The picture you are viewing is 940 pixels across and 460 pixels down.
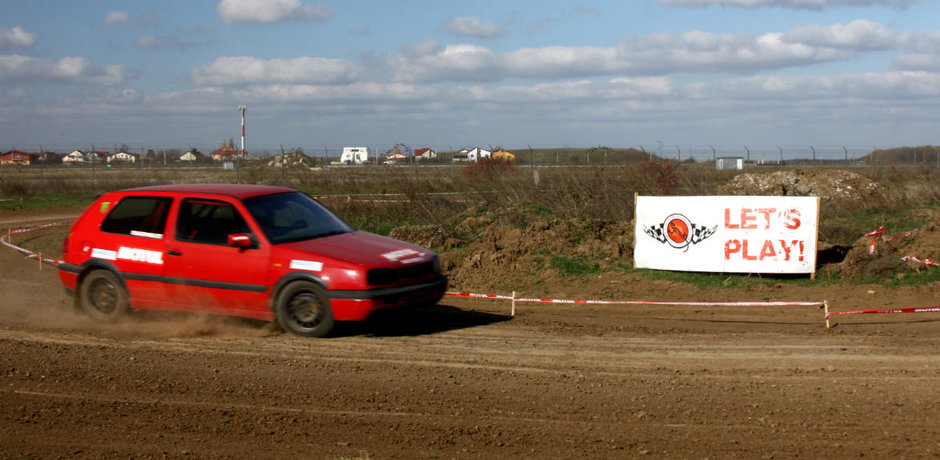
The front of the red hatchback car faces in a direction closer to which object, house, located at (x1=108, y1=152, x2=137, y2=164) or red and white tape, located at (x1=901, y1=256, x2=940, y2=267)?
the red and white tape

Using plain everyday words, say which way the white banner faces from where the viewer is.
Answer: facing the viewer

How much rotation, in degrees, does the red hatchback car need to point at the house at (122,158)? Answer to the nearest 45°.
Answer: approximately 135° to its left

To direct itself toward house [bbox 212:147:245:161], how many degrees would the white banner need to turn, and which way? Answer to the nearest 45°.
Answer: approximately 135° to its right

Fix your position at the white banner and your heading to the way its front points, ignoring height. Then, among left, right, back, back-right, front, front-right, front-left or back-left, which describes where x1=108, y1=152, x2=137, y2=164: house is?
back-right

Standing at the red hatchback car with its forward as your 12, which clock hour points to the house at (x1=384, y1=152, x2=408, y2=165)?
The house is roughly at 8 o'clock from the red hatchback car.

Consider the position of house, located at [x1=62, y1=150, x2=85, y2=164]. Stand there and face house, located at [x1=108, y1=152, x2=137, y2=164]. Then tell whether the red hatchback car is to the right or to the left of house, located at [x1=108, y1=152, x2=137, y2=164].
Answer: right

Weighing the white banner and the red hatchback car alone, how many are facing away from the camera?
0

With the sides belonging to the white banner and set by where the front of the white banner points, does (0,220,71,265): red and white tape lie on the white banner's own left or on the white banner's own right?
on the white banner's own right

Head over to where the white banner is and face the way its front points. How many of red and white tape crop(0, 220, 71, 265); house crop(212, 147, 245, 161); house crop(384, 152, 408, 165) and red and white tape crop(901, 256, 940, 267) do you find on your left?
1

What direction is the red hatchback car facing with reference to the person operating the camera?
facing the viewer and to the right of the viewer

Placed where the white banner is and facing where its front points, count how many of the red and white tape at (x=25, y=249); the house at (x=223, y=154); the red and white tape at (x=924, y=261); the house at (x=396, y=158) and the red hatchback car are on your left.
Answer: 1

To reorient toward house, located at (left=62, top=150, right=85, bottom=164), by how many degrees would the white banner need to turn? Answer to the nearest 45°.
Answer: approximately 135° to its right

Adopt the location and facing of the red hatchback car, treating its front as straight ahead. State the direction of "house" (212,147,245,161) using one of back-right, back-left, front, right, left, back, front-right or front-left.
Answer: back-left

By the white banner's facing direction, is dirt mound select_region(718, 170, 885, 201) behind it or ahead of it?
behind

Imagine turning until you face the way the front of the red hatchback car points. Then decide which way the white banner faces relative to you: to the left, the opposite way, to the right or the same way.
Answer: to the right
